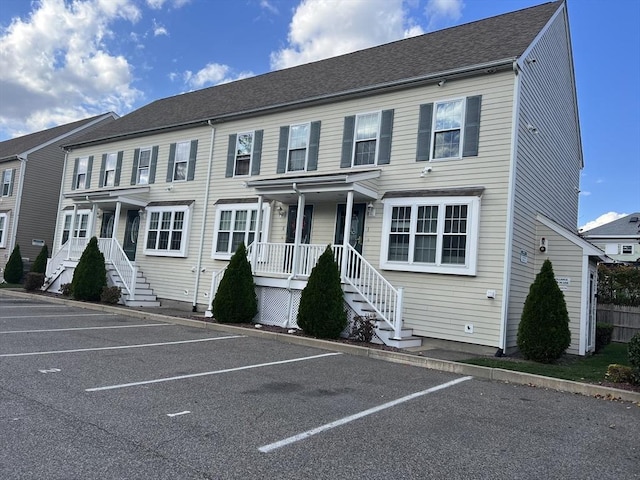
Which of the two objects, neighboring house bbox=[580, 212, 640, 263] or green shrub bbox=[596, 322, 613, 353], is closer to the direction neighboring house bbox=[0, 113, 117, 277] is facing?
the green shrub

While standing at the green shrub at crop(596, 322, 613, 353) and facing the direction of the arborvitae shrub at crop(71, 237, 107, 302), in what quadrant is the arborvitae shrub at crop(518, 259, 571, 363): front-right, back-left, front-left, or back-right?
front-left

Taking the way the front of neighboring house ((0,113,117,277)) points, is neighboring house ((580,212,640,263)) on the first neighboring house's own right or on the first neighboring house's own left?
on the first neighboring house's own left

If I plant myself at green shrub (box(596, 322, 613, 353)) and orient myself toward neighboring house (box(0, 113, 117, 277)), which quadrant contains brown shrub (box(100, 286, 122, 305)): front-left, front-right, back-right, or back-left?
front-left

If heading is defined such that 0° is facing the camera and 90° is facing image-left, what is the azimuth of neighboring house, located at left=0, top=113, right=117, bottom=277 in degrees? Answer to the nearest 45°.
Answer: approximately 45°

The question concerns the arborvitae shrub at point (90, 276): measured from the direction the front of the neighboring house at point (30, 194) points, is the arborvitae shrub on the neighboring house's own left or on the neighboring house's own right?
on the neighboring house's own left

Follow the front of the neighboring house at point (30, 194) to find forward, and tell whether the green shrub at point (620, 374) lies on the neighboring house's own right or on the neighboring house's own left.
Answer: on the neighboring house's own left

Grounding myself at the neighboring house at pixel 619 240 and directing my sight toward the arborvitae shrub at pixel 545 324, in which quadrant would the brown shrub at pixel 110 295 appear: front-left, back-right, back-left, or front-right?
front-right

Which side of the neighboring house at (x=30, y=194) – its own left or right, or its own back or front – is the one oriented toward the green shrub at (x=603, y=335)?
left

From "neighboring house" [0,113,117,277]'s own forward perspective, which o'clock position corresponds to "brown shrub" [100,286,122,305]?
The brown shrub is roughly at 10 o'clock from the neighboring house.

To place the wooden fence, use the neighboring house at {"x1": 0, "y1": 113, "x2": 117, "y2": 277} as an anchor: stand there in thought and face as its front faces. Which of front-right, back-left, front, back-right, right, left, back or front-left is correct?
left

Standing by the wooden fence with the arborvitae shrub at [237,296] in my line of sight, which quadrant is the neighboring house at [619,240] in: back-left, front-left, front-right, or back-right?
back-right

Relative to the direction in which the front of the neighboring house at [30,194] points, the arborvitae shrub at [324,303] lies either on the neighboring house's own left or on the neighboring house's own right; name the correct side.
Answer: on the neighboring house's own left
